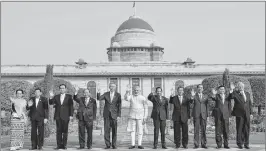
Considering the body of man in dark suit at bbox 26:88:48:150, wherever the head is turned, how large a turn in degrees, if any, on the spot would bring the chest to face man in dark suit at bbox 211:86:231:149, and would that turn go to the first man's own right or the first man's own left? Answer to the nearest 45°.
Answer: approximately 90° to the first man's own left

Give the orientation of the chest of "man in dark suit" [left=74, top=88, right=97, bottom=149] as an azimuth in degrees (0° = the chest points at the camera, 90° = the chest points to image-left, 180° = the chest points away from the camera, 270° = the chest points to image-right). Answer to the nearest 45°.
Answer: approximately 0°

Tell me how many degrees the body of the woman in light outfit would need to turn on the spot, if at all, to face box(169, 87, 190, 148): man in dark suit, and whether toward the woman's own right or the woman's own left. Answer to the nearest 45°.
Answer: approximately 90° to the woman's own left

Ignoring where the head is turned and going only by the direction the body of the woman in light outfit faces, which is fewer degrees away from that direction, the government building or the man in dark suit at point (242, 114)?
the man in dark suit

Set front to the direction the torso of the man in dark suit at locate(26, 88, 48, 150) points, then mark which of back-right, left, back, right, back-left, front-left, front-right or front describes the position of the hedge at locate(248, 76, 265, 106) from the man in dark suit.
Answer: back-left

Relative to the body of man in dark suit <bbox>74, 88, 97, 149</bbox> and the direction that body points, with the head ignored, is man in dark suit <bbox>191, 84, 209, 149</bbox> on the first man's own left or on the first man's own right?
on the first man's own left

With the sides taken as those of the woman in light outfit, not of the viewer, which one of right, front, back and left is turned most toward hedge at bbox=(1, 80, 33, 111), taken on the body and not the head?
back

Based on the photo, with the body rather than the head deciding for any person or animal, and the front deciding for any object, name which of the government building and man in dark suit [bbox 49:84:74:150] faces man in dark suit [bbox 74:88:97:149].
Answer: the government building

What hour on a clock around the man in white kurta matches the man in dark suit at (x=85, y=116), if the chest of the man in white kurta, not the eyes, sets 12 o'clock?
The man in dark suit is roughly at 3 o'clock from the man in white kurta.

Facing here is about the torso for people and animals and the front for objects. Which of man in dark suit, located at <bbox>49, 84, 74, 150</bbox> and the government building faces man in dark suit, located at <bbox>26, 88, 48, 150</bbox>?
the government building
